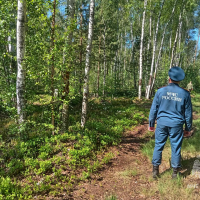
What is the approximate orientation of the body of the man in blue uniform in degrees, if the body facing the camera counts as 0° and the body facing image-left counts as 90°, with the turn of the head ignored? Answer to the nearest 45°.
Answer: approximately 180°

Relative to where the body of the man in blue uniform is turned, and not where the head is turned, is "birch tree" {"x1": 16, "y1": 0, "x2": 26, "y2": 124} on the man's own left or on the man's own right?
on the man's own left
